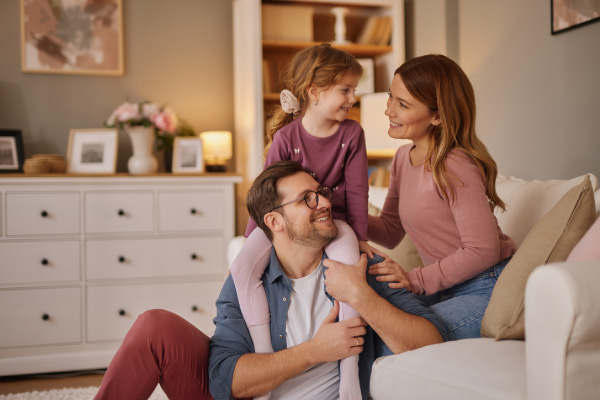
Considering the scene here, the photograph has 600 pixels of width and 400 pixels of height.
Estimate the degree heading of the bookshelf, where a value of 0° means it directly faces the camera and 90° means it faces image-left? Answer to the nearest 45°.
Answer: approximately 0°

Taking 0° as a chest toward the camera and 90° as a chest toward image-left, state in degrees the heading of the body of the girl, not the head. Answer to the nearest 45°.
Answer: approximately 0°

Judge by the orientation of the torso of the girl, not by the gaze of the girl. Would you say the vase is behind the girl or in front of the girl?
behind

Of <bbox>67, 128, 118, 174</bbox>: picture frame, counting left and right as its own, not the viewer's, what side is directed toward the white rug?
front
